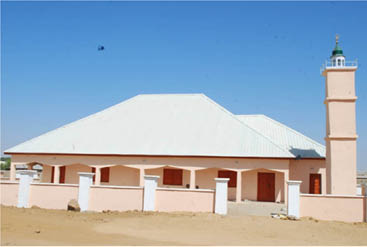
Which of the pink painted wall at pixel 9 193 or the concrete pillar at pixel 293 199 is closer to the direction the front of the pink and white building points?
the concrete pillar

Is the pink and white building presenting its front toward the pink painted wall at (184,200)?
yes

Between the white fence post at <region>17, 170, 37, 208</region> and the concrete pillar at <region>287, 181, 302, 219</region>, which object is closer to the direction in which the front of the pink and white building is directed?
the concrete pillar

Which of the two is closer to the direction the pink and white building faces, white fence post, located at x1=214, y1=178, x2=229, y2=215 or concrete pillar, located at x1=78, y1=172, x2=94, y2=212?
the white fence post

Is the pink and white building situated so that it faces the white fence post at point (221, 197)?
yes

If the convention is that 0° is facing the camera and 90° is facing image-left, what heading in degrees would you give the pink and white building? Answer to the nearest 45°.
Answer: approximately 0°

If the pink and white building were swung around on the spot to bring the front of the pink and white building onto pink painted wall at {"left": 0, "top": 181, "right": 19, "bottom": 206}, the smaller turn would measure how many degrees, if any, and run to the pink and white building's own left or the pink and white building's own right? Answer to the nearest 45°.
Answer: approximately 45° to the pink and white building's own right
